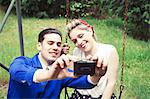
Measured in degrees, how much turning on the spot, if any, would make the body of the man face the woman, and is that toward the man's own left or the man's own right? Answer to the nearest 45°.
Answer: approximately 90° to the man's own left

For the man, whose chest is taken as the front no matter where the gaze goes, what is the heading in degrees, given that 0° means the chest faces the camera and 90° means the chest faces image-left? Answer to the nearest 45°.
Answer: approximately 315°

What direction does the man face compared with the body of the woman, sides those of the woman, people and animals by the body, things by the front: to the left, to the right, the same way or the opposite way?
to the left

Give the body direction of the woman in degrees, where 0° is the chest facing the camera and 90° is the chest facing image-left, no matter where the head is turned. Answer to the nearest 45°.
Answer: approximately 45°
